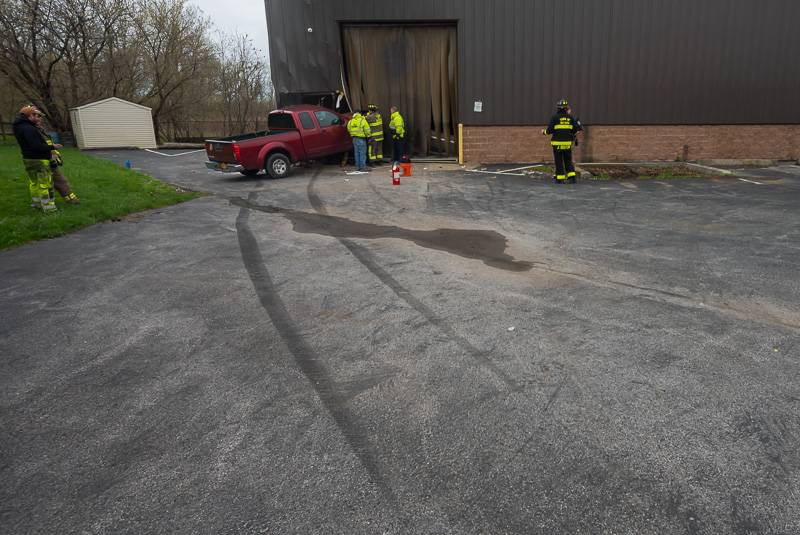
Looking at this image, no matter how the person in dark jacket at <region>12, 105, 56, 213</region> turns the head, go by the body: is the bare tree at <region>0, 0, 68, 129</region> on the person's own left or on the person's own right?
on the person's own left

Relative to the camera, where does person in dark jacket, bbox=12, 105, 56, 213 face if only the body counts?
to the viewer's right

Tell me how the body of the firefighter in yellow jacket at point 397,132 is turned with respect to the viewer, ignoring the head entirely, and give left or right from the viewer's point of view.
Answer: facing to the left of the viewer

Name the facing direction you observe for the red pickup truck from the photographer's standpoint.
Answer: facing away from the viewer and to the right of the viewer

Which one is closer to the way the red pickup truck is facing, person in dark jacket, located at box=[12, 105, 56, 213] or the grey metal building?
the grey metal building

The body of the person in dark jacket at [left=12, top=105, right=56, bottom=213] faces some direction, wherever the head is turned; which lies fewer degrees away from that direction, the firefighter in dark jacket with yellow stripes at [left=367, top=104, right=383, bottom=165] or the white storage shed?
the firefighter in dark jacket with yellow stripes

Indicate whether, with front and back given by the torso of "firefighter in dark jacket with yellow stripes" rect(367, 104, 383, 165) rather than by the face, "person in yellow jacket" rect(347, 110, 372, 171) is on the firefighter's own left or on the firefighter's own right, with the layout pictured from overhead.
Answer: on the firefighter's own left
